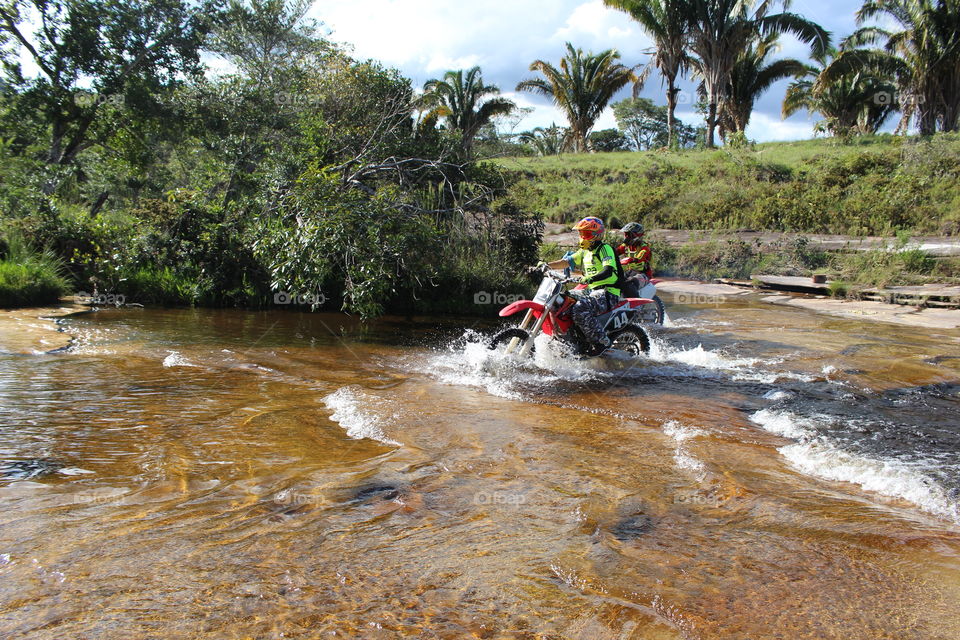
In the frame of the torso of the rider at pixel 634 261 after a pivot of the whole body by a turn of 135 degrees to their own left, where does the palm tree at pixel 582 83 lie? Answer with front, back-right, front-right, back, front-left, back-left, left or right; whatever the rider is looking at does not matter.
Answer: left

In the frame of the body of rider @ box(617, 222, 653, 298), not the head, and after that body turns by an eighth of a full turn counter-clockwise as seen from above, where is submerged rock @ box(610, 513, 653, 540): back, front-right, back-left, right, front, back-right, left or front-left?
front

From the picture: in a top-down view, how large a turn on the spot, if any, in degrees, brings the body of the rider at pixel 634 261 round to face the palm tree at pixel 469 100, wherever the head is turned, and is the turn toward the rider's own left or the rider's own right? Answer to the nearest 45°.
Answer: approximately 135° to the rider's own right

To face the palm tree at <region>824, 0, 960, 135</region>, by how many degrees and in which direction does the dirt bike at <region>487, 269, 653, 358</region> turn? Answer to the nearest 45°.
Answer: approximately 180°

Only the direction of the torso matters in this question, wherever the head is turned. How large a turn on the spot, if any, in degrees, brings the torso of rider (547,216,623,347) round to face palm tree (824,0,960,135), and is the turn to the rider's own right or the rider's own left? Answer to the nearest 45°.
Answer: approximately 180°

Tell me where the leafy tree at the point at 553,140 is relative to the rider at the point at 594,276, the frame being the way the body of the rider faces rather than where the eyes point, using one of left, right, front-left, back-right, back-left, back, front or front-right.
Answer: back-right

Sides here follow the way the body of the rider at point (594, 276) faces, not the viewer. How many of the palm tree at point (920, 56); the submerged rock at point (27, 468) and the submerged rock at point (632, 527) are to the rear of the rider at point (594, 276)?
1

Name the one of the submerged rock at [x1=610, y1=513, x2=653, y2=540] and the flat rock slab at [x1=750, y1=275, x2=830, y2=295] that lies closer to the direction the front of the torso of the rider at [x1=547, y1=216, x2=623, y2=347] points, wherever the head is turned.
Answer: the submerged rock

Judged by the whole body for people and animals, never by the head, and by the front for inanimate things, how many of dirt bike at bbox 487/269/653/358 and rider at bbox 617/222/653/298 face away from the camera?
0

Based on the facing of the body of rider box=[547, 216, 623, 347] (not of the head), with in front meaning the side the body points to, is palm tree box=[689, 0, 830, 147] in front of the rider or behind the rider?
behind

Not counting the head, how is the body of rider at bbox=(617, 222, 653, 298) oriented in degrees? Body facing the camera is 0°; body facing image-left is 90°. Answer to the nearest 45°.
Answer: approximately 45°

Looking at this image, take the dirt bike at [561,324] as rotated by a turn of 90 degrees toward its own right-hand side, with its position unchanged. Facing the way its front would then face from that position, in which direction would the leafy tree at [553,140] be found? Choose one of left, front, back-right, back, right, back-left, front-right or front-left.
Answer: front-right

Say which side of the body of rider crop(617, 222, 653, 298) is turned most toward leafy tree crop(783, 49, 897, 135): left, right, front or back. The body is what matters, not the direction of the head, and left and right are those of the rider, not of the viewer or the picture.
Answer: back

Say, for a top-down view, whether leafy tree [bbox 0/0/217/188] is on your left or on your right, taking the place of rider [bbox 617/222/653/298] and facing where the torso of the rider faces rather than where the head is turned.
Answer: on your right

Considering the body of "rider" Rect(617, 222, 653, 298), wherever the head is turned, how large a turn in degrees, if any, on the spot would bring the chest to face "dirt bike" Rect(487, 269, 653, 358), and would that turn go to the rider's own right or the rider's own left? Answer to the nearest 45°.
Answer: approximately 45° to the rider's own left
